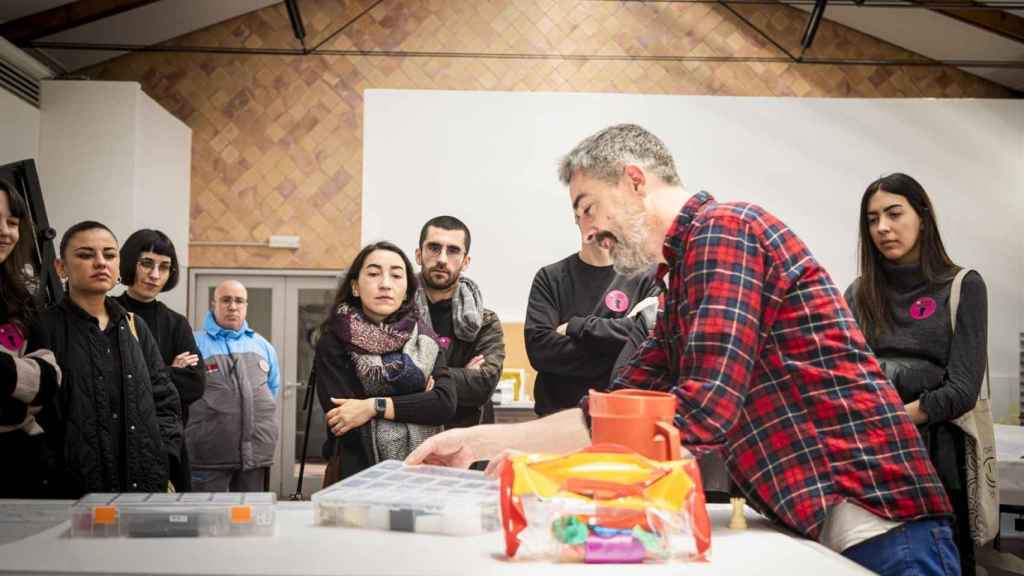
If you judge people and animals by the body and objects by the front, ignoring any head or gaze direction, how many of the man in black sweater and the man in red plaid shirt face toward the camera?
1

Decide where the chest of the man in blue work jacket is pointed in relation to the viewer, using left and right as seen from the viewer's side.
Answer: facing the viewer

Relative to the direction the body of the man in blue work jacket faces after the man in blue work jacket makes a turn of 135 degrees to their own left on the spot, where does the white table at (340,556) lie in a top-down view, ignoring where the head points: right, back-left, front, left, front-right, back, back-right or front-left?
back-right

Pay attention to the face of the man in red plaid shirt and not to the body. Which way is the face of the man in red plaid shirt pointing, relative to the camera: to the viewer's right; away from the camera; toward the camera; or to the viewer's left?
to the viewer's left

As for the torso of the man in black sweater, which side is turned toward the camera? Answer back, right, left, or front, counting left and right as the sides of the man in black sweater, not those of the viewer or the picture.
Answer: front

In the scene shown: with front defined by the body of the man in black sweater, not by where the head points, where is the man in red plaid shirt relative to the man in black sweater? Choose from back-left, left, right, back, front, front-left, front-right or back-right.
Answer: front

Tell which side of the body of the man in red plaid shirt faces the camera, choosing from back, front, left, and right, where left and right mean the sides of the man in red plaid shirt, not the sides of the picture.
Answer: left

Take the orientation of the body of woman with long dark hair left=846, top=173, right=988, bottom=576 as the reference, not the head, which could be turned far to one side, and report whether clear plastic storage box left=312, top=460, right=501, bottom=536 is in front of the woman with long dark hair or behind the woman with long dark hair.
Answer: in front

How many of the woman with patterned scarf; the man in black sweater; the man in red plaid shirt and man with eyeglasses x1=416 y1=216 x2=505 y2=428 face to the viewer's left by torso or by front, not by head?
1
